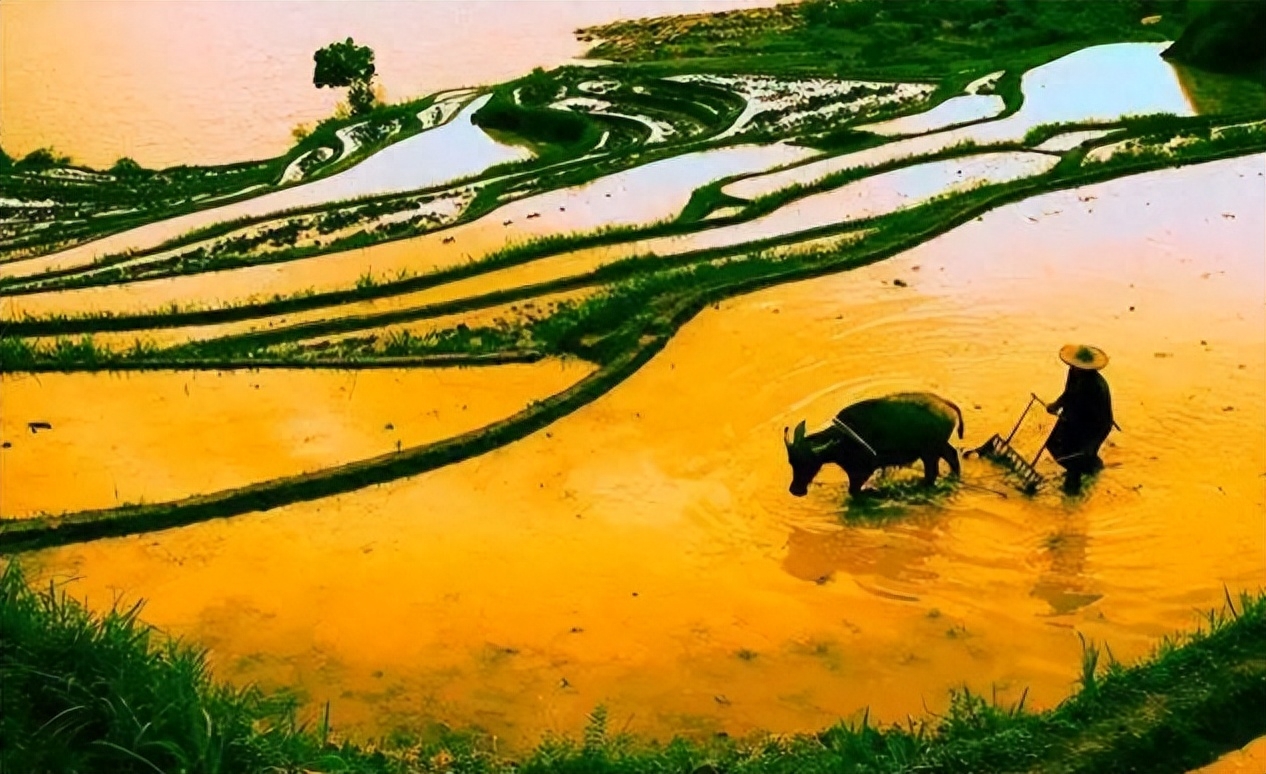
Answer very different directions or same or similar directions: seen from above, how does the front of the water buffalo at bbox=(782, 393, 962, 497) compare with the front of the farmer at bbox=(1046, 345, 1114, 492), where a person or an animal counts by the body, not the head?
same or similar directions

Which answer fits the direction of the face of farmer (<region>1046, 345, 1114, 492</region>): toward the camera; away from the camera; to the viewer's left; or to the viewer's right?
to the viewer's left

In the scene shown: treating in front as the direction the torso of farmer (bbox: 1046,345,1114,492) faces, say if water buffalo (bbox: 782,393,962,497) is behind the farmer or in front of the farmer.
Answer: in front

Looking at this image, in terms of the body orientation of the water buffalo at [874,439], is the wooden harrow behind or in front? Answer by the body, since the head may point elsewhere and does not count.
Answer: behind

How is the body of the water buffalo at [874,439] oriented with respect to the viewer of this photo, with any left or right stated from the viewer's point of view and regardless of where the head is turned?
facing to the left of the viewer

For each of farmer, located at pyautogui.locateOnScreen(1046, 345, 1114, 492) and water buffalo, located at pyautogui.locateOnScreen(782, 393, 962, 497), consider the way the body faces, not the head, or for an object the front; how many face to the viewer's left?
2

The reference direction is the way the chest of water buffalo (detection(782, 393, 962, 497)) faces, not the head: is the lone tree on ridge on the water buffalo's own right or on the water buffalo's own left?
on the water buffalo's own right

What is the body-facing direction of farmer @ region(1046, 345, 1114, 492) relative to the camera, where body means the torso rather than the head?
to the viewer's left

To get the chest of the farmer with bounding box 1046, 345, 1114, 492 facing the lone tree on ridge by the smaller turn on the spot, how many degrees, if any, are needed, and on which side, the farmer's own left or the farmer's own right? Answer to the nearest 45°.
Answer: approximately 45° to the farmer's own right
